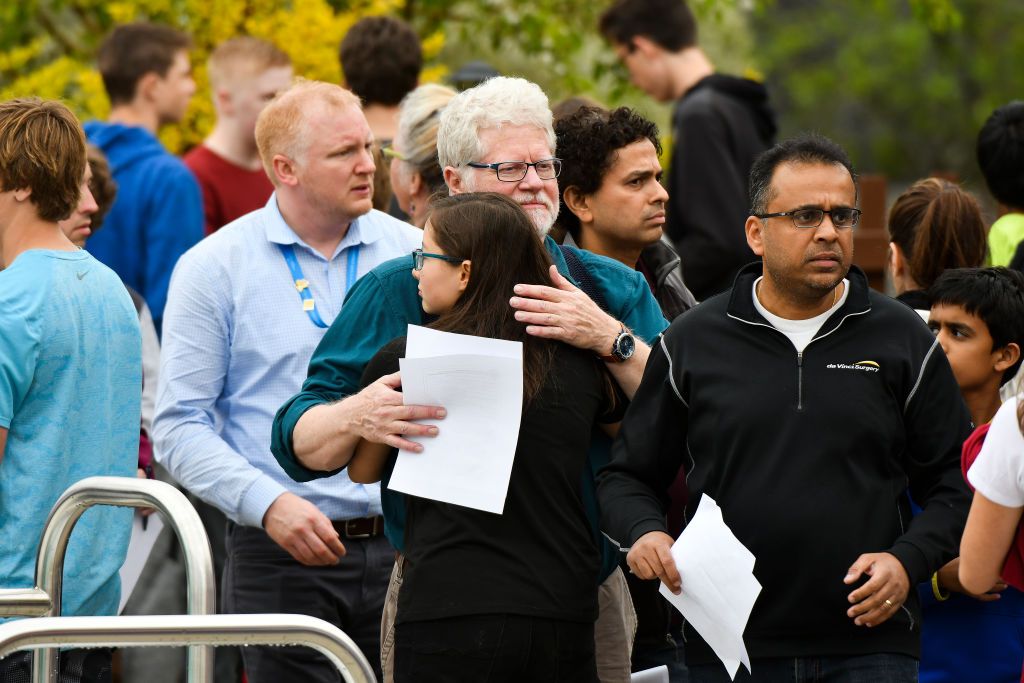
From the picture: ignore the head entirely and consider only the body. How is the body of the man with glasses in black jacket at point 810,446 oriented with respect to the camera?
toward the camera

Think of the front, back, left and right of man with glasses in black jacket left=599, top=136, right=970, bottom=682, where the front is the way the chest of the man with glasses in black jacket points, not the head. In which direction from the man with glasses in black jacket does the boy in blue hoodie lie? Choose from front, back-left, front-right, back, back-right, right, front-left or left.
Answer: back-right

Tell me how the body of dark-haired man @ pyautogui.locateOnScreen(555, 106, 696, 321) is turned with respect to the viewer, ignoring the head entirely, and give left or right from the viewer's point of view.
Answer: facing the viewer and to the right of the viewer

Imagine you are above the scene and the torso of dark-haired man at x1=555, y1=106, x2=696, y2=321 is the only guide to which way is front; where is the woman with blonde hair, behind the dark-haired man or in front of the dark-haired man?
behind

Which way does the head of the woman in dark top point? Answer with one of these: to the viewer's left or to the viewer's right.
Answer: to the viewer's left

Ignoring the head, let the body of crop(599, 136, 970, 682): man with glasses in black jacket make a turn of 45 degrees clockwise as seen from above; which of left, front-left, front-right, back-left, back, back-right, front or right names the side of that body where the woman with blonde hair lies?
right

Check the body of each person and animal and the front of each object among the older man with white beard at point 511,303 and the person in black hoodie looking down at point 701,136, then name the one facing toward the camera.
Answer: the older man with white beard

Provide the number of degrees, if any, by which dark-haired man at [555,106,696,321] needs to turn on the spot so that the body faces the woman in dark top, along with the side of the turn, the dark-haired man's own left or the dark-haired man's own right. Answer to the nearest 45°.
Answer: approximately 45° to the dark-haired man's own right

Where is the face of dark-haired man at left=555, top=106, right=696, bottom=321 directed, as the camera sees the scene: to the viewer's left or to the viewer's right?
to the viewer's right

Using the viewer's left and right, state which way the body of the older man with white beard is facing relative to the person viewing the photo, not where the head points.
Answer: facing the viewer

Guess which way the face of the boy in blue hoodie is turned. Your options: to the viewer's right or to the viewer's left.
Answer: to the viewer's right

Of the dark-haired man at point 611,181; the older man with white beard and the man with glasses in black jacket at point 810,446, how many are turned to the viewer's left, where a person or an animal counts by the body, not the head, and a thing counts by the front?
0

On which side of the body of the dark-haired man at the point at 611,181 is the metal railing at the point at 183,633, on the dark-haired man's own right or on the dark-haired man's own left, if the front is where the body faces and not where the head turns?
on the dark-haired man's own right

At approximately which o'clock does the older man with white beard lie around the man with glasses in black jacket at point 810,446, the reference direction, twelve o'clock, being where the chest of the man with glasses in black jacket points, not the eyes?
The older man with white beard is roughly at 3 o'clock from the man with glasses in black jacket.

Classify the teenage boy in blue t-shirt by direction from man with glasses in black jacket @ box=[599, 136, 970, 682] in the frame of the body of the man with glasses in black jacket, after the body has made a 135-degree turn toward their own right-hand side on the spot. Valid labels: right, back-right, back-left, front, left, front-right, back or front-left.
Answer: front-left
